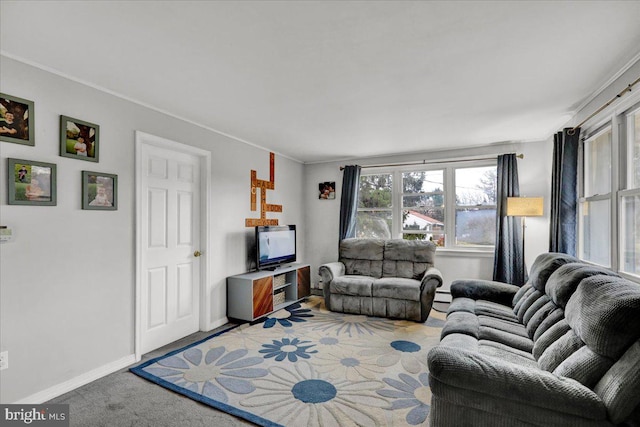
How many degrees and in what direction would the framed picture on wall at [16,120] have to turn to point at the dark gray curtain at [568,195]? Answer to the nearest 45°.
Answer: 0° — it already faces it

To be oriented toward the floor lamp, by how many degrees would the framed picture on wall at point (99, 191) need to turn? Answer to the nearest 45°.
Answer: approximately 45° to its left

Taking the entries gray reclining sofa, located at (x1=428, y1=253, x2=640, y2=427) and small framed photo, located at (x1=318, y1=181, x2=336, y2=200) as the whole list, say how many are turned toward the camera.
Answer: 1

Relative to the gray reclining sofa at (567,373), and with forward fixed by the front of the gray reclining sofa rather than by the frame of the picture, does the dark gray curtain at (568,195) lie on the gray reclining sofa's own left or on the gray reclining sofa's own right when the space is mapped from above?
on the gray reclining sofa's own right

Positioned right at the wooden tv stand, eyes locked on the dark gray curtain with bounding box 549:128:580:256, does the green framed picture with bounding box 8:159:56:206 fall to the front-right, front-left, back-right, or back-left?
back-right

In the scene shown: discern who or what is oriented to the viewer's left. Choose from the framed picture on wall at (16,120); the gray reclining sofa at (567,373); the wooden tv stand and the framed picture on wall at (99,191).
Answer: the gray reclining sofa

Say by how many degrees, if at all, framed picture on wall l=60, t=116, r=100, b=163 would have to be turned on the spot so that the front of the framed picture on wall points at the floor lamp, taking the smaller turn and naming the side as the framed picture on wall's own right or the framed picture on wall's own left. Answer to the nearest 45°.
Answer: approximately 45° to the framed picture on wall's own left
